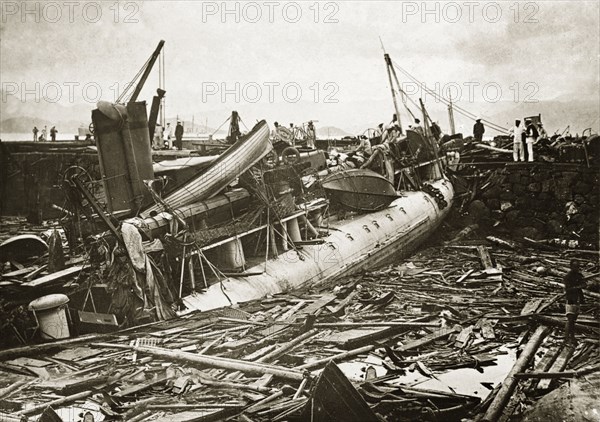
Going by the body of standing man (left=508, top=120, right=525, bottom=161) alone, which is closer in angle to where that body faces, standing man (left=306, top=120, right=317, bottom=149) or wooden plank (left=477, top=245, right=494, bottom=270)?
the wooden plank

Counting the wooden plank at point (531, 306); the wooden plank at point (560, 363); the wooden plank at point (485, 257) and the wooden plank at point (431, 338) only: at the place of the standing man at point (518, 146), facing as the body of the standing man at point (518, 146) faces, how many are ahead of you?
4

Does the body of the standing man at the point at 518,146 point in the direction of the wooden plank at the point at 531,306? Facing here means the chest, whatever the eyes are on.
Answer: yes

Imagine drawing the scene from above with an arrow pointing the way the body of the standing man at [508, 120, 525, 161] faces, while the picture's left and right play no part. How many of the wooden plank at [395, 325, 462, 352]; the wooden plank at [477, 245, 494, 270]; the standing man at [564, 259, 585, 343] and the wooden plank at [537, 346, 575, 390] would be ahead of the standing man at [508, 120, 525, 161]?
4

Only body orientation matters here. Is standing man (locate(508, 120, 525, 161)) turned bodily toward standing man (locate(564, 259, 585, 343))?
yes

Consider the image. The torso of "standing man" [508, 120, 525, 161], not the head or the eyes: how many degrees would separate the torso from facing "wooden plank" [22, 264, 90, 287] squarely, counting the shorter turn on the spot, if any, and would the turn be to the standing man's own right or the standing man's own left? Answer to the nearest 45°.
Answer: approximately 45° to the standing man's own right

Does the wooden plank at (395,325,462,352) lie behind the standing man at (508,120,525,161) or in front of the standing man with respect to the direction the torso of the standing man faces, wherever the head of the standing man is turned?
in front

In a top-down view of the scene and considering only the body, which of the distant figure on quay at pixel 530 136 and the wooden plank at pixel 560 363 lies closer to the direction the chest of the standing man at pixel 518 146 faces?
the wooden plank

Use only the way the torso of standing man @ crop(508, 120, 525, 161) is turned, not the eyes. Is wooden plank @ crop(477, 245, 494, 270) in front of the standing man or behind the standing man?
in front

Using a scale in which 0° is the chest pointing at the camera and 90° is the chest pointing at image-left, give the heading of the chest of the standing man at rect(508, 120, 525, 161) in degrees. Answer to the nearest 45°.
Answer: approximately 0°
